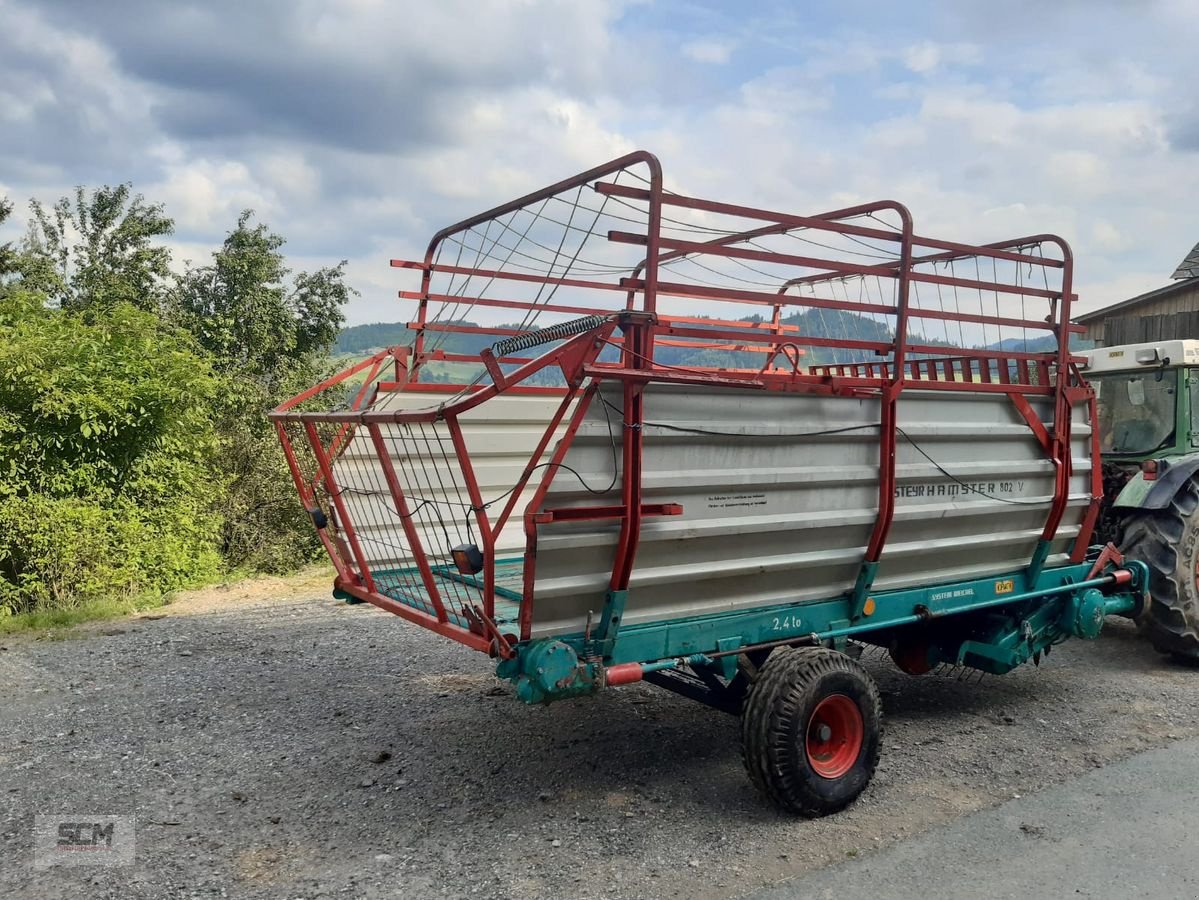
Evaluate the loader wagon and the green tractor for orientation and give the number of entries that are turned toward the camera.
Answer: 0

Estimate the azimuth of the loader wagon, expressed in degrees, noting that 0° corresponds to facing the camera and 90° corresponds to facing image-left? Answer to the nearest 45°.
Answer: approximately 225°

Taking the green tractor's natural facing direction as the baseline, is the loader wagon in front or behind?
behind

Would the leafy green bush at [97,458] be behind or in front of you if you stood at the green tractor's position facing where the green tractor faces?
behind

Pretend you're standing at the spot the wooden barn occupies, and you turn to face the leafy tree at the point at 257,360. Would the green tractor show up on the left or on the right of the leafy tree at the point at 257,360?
left

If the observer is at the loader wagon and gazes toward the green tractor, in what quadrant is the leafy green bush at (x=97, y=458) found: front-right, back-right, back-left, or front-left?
back-left

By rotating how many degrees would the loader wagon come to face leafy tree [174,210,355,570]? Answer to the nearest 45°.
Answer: approximately 90° to its left

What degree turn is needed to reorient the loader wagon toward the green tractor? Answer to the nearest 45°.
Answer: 0° — it already faces it

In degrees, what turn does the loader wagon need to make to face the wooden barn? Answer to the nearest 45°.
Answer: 0° — it already faces it

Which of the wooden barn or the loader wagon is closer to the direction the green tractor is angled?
the wooden barn

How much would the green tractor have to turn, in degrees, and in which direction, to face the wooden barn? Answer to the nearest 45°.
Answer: approximately 45° to its left

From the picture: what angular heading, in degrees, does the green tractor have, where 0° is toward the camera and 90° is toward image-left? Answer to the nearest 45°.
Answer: approximately 225°
